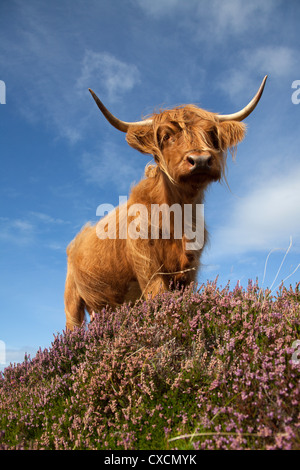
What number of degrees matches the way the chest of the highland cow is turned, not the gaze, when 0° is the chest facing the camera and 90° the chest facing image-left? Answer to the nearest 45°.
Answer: approximately 315°
